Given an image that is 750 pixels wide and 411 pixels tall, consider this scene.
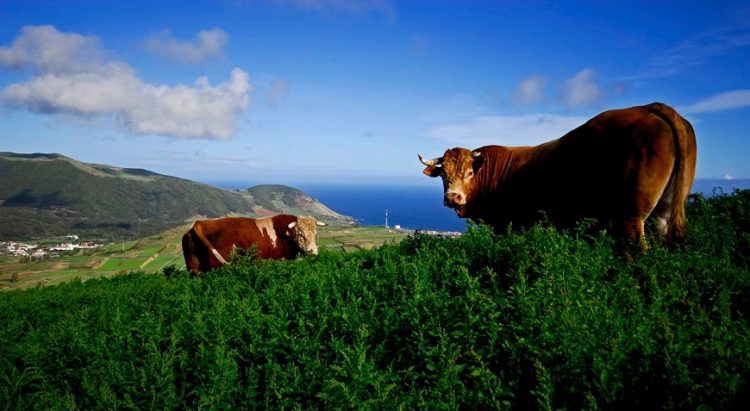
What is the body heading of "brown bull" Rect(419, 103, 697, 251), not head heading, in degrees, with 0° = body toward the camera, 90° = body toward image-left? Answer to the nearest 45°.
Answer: approximately 135°

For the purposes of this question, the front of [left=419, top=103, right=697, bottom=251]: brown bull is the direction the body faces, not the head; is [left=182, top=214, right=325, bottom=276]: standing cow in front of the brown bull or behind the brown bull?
in front
